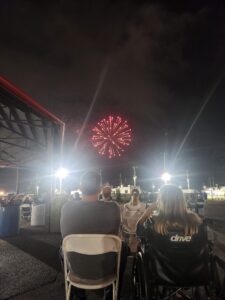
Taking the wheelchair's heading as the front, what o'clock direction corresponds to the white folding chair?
The white folding chair is roughly at 8 o'clock from the wheelchair.

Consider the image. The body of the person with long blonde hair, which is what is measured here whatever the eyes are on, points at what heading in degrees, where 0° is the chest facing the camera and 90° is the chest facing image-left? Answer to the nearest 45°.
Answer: approximately 180°

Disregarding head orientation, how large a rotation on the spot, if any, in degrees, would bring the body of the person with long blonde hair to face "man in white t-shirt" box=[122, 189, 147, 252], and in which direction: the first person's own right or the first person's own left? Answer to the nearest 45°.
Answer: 0° — they already face them

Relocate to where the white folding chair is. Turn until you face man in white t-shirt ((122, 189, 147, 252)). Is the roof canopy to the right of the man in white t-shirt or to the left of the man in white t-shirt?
left

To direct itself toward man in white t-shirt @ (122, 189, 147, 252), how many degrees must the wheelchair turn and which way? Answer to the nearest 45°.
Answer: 0° — it already faces them

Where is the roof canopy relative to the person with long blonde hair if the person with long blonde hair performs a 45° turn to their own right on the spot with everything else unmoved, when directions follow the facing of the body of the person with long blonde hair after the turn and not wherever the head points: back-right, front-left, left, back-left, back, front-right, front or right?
left

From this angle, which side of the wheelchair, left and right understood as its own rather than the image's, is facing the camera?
back

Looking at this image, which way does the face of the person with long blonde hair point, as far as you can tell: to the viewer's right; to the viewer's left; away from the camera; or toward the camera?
away from the camera
